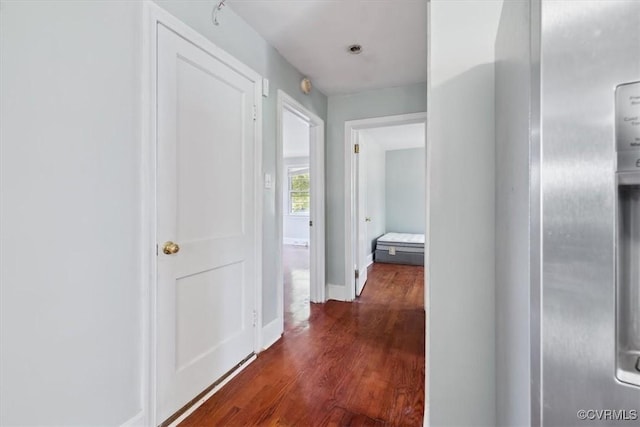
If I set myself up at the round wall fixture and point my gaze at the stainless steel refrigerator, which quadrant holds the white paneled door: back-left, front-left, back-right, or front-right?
front-right

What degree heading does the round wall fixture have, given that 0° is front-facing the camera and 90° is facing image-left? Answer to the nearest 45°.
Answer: approximately 315°

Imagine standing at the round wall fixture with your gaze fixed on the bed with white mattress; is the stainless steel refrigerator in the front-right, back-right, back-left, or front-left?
back-right

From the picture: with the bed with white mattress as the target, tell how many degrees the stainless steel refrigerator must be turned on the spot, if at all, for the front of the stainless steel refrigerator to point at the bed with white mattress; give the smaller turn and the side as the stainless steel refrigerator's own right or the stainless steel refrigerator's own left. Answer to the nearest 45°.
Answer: approximately 135° to the stainless steel refrigerator's own right

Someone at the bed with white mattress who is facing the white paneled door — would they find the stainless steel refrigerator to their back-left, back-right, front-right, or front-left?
front-left

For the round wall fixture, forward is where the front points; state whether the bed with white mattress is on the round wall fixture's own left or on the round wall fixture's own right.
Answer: on the round wall fixture's own left

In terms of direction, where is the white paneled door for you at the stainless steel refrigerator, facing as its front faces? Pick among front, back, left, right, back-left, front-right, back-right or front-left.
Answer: right

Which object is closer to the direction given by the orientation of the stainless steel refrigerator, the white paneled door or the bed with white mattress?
the white paneled door

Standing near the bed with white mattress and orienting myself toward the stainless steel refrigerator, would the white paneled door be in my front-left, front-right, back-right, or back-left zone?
front-right

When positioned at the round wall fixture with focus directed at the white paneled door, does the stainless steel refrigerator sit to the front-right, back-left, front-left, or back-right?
front-left

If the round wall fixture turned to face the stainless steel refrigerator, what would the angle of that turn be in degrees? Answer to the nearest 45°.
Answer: approximately 45° to its right

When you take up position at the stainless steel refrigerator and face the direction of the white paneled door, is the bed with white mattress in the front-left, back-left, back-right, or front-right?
front-right

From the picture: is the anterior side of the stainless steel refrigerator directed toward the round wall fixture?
no
